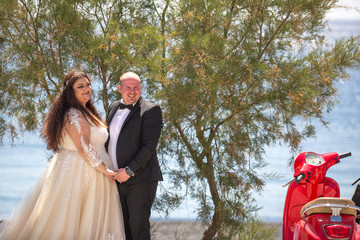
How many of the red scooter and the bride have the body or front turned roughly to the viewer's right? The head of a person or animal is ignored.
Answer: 1

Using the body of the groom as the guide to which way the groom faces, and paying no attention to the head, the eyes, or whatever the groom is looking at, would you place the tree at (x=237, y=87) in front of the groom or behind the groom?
behind

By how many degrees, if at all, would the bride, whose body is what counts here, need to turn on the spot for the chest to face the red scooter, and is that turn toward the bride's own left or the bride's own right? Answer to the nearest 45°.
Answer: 0° — they already face it

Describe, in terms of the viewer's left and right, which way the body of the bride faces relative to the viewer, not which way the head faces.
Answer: facing to the right of the viewer

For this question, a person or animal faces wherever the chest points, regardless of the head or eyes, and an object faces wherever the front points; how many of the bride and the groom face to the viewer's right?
1

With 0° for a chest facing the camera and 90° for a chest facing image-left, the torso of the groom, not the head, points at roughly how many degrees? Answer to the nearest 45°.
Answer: approximately 45°
